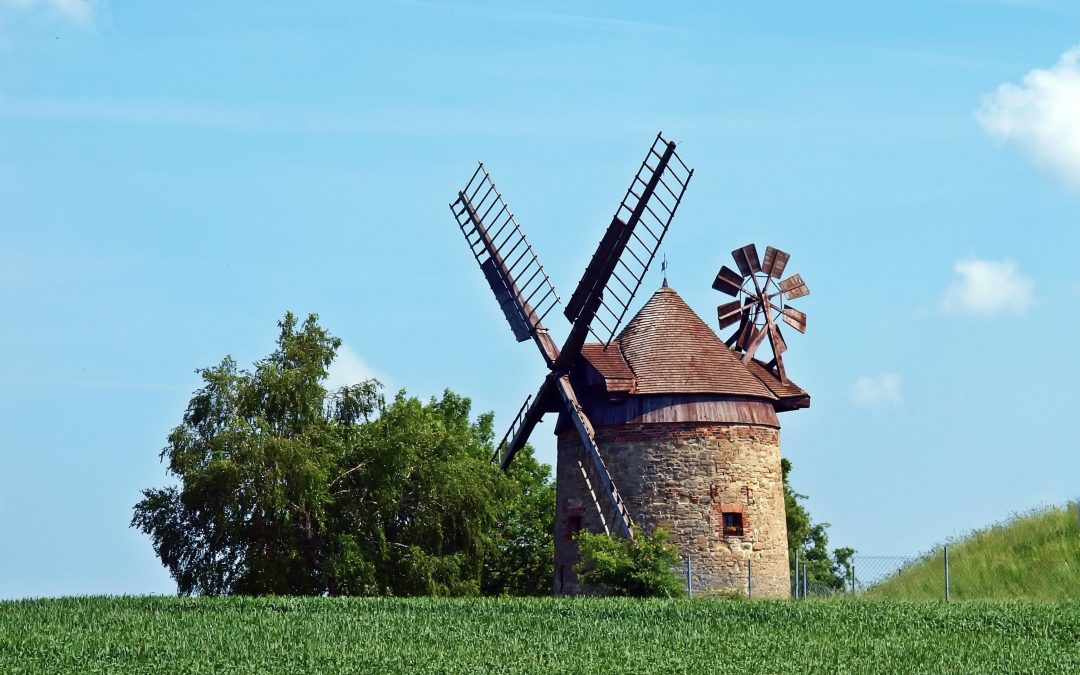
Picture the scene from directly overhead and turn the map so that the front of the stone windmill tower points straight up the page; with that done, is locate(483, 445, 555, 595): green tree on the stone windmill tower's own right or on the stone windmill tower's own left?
on the stone windmill tower's own right

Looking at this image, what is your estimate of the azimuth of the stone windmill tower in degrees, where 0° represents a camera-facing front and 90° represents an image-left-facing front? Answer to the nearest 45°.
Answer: approximately 45°

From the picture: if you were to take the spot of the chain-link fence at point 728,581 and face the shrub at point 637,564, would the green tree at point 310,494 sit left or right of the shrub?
right

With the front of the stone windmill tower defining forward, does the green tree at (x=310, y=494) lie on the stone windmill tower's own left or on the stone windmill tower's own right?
on the stone windmill tower's own right
